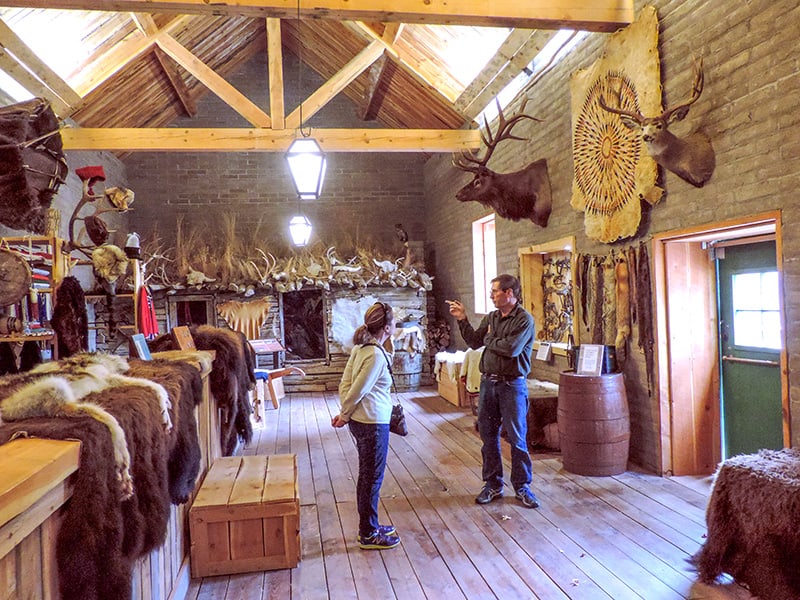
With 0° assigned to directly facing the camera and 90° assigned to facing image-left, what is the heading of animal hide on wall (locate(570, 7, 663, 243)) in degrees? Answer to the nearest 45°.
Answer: approximately 45°

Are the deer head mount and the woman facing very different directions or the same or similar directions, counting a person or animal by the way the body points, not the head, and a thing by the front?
very different directions

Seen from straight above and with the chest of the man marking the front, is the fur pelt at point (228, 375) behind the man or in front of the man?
in front

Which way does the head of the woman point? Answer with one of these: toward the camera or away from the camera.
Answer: away from the camera

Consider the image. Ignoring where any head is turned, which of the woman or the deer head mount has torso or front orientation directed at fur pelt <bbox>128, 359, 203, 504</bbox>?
the deer head mount

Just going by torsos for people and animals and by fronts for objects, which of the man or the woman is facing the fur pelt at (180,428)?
the man

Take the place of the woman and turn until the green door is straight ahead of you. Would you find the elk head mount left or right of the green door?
left

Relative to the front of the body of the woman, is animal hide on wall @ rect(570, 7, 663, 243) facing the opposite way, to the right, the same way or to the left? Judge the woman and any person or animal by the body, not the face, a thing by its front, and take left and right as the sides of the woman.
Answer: the opposite way

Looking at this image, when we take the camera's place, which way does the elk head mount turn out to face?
facing to the left of the viewer
